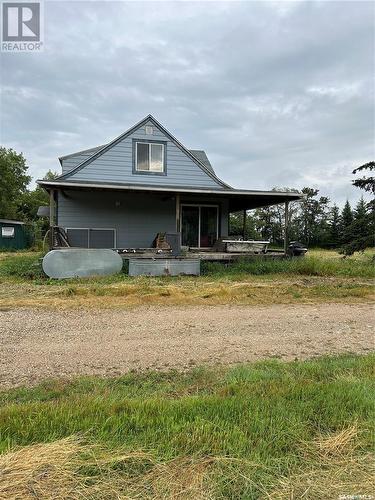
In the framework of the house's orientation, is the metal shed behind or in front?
behind

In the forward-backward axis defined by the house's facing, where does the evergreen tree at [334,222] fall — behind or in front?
behind

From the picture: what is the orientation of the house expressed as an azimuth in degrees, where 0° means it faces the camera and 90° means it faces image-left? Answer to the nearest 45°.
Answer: approximately 0°
